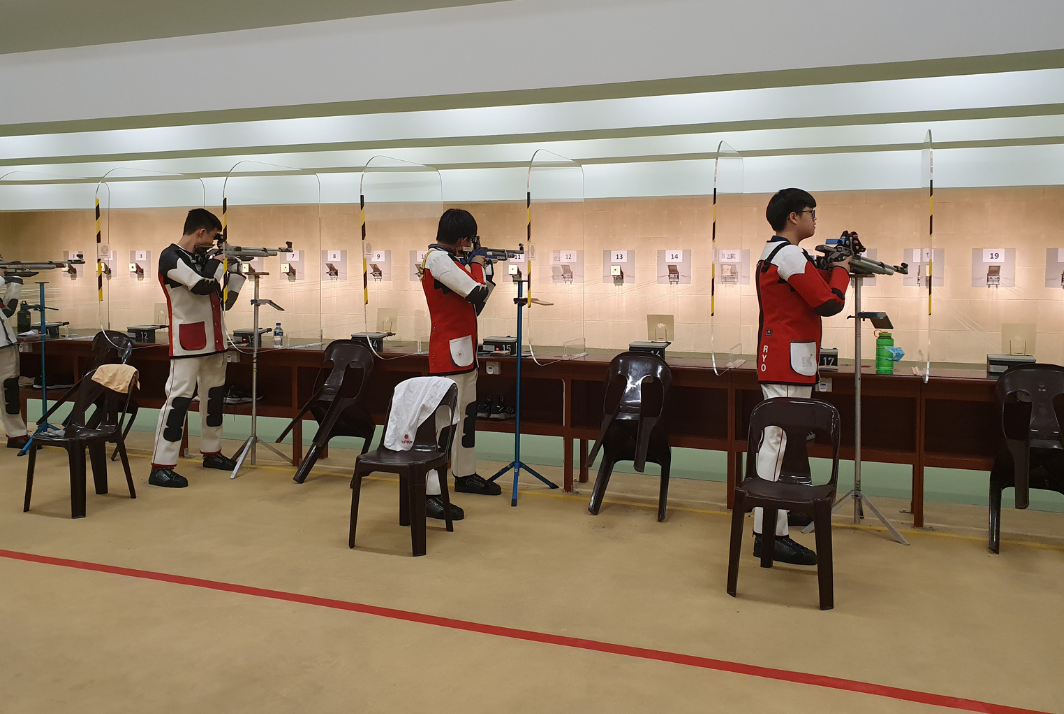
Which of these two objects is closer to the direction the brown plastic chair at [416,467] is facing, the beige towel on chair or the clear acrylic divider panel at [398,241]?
the beige towel on chair

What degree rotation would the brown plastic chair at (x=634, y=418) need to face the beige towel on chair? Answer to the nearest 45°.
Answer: approximately 90° to its left

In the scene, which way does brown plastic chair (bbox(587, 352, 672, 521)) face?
away from the camera

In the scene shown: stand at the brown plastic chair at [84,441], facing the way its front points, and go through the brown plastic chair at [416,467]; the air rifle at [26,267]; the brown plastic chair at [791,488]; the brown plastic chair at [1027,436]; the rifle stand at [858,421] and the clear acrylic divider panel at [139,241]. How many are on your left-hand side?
4
